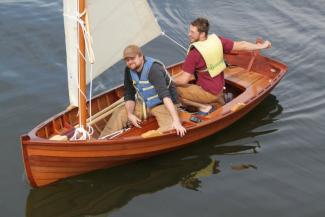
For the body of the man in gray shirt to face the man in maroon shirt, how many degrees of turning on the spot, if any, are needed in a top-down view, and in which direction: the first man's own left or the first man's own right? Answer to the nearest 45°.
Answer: approximately 180°

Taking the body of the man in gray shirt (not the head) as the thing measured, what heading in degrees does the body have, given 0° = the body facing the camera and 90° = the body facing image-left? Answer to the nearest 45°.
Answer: approximately 45°

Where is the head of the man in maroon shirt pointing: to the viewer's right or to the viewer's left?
to the viewer's left

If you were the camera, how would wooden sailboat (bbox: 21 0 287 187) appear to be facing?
facing the viewer and to the left of the viewer

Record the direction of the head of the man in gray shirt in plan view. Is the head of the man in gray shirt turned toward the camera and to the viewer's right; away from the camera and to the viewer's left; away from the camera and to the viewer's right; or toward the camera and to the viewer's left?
toward the camera and to the viewer's left
